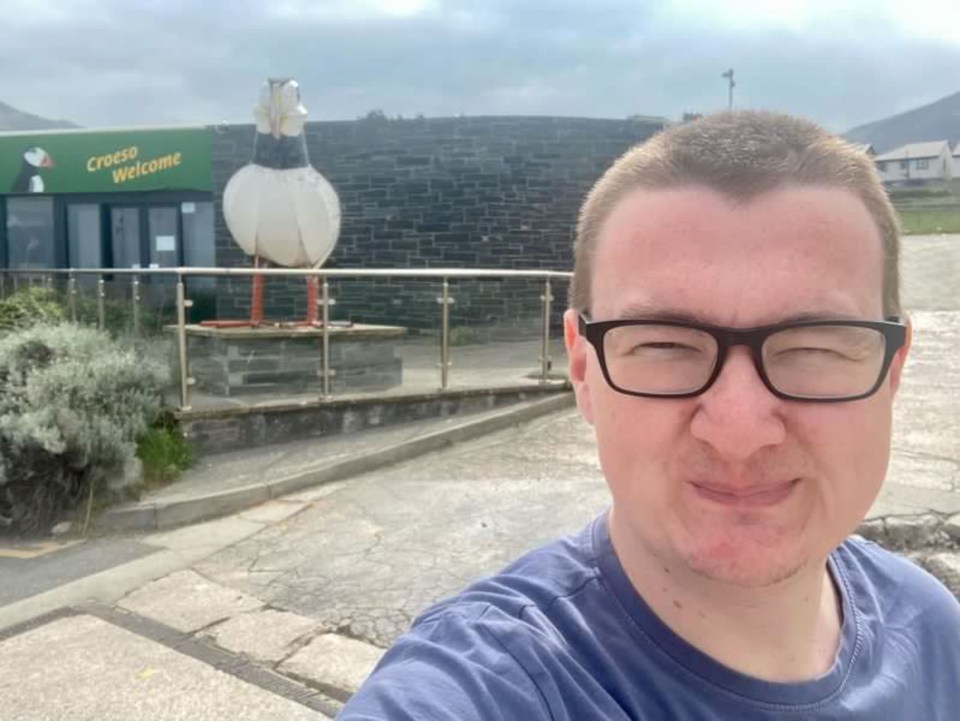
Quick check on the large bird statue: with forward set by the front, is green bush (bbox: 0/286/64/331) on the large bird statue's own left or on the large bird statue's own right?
on the large bird statue's own right

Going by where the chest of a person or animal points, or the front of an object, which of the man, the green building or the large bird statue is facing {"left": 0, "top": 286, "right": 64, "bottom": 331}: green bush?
the green building

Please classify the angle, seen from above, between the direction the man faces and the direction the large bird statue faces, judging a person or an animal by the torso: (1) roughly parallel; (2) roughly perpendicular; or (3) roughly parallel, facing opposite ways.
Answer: roughly parallel

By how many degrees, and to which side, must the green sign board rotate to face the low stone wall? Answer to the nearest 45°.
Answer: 0° — it already faces it

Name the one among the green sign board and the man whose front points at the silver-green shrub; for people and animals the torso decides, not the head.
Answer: the green sign board

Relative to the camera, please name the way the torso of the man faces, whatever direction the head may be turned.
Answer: toward the camera

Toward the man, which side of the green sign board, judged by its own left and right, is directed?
front

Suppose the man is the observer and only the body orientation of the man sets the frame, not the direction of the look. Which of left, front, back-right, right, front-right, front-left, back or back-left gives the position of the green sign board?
back-right

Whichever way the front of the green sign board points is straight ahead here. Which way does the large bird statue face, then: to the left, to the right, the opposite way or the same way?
the same way

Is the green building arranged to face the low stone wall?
yes

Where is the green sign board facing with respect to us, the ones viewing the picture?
facing the viewer

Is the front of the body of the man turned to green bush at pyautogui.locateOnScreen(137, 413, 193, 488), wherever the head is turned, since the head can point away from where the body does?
no

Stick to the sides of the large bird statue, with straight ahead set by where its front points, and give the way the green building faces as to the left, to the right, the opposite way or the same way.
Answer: the same way

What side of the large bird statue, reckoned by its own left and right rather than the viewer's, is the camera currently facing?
front

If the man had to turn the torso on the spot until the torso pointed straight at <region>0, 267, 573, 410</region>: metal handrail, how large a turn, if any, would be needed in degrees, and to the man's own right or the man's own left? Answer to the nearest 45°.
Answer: approximately 135° to the man's own right

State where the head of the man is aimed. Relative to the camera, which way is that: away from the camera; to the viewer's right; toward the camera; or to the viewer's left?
toward the camera

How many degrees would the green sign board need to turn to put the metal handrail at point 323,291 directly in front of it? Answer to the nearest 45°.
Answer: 0° — it already faces it
